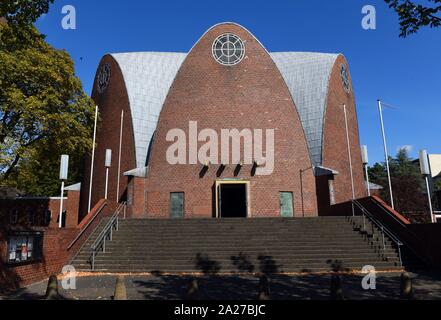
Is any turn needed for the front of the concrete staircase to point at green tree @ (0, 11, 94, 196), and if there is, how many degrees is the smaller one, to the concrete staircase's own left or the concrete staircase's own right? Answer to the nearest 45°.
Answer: approximately 90° to the concrete staircase's own right

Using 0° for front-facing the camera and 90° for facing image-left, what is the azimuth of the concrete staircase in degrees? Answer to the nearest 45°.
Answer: approximately 0°

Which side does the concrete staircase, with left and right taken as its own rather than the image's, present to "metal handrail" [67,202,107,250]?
right
